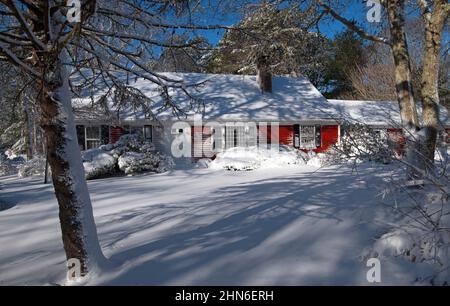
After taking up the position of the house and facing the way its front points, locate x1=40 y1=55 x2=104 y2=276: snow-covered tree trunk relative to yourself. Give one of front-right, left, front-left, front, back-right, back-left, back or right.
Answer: front

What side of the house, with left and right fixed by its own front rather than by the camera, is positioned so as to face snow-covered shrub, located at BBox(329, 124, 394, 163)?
front

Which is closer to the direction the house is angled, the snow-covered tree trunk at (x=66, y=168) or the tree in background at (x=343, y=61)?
the snow-covered tree trunk

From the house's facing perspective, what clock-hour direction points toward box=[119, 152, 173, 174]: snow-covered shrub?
The snow-covered shrub is roughly at 1 o'clock from the house.

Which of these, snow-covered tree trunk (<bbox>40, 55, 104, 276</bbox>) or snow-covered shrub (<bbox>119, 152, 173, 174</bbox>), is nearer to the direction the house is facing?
the snow-covered tree trunk

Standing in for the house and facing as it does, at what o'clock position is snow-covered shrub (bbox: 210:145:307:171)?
The snow-covered shrub is roughly at 11 o'clock from the house.

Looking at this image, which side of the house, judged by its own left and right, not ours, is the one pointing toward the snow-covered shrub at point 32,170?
right

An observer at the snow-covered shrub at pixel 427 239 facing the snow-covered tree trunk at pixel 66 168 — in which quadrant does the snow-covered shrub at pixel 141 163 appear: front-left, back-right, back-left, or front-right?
front-right

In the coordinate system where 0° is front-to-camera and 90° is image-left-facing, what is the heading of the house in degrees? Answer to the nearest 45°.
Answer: approximately 0°

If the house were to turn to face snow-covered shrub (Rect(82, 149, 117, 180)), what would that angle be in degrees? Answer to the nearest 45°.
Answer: approximately 45° to its right

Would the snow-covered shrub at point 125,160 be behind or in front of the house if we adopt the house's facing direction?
in front

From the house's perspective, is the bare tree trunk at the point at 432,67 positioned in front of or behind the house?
in front
